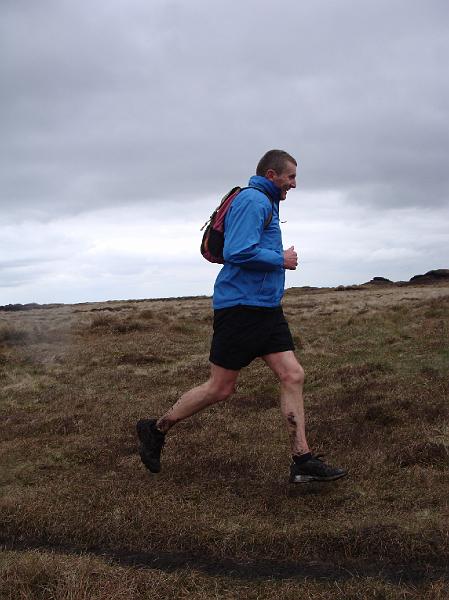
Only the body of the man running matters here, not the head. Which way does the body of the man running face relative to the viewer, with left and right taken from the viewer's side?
facing to the right of the viewer

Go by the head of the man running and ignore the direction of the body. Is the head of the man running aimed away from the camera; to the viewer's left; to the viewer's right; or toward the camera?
to the viewer's right

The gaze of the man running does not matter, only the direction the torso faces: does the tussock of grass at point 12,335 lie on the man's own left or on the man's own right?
on the man's own left
